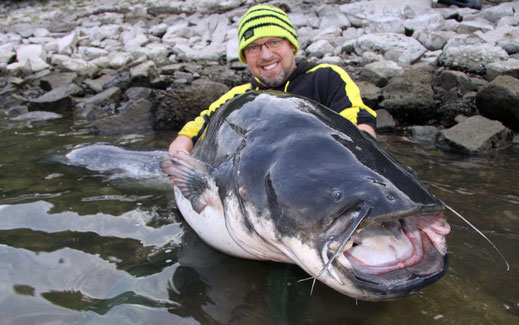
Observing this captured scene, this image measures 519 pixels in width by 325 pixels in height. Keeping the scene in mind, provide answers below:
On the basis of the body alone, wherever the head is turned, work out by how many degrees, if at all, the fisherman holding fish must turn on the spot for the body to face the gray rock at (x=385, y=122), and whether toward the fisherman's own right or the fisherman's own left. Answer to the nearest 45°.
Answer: approximately 135° to the fisherman's own left

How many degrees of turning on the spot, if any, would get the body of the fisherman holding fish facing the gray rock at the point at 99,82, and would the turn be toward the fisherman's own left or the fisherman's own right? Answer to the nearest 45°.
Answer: approximately 135° to the fisherman's own right

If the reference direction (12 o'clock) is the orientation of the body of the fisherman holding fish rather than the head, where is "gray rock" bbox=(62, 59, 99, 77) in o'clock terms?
The gray rock is roughly at 5 o'clock from the fisherman holding fish.

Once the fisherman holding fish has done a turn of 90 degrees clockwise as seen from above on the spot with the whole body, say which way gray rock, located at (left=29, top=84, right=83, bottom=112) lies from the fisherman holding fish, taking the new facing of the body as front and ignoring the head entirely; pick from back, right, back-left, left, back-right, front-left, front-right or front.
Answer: front-right

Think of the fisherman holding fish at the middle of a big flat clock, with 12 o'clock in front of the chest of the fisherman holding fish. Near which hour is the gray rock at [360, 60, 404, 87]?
The gray rock is roughly at 7 o'clock from the fisherman holding fish.

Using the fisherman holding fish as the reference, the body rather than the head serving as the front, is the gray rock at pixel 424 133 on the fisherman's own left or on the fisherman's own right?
on the fisherman's own left

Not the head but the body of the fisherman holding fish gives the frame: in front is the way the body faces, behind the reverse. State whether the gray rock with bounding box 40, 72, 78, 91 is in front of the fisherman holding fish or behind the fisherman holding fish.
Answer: behind

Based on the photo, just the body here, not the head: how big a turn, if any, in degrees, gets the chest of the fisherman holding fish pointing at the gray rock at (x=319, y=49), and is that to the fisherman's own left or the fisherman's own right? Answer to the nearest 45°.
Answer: approximately 180°

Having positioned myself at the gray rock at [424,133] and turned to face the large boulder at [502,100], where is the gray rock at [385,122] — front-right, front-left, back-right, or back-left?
back-left

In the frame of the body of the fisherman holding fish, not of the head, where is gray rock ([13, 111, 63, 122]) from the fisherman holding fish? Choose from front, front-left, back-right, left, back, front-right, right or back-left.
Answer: back-right

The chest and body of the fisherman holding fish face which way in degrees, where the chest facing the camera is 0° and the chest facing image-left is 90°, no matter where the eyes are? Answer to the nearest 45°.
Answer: approximately 0°

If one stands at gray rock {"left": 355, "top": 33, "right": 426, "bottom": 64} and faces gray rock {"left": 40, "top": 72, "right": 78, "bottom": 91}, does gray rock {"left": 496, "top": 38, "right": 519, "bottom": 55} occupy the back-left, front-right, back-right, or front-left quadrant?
back-left

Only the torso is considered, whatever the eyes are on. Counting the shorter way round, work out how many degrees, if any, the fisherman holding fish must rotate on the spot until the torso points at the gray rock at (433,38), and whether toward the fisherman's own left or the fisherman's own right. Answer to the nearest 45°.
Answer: approximately 135° to the fisherman's own left

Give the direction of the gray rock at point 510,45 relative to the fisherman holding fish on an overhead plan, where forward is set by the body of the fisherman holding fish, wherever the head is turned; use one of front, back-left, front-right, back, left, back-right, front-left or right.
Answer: back-left
